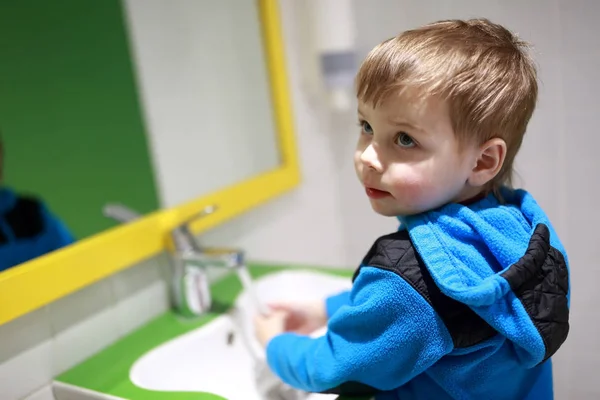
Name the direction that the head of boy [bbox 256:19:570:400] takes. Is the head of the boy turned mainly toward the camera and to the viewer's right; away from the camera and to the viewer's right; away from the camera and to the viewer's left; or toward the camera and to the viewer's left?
toward the camera and to the viewer's left

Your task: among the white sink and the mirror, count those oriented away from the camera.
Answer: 0

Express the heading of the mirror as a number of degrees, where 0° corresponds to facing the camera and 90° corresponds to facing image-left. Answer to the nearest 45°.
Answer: approximately 315°

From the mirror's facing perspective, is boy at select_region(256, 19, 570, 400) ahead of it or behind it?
ahead

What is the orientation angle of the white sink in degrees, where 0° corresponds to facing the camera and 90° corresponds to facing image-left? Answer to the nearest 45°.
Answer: approximately 315°
